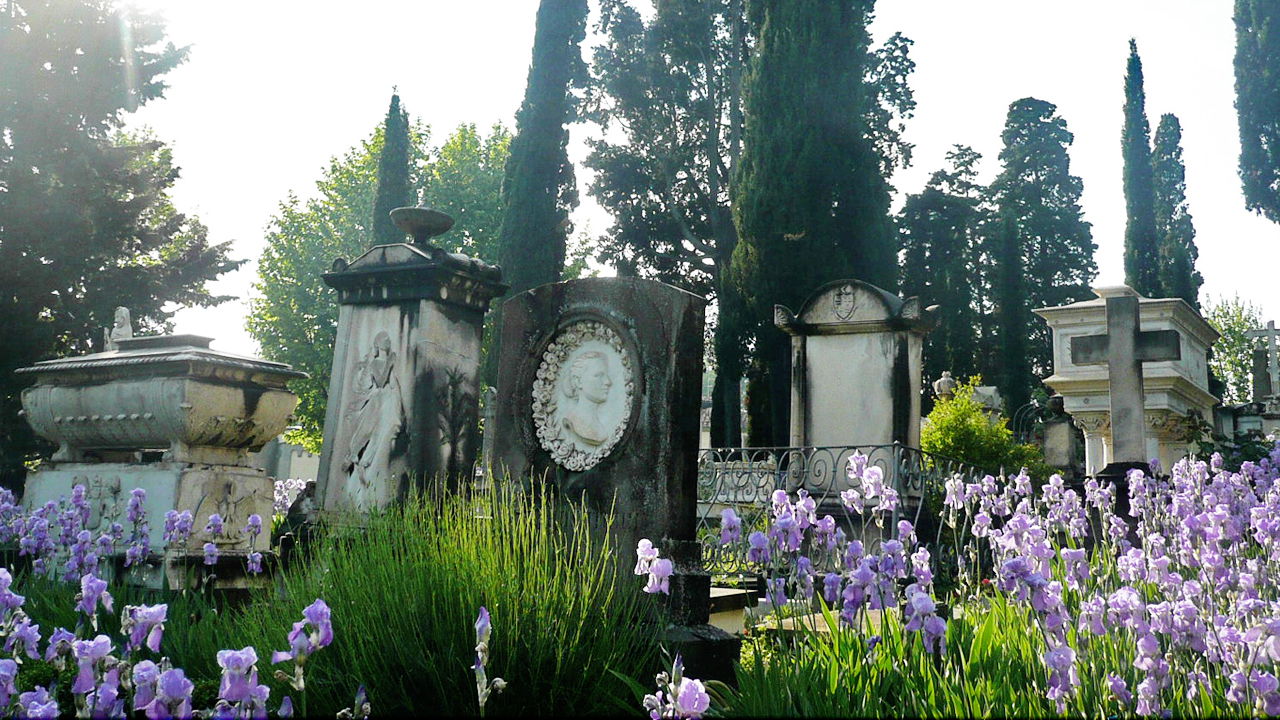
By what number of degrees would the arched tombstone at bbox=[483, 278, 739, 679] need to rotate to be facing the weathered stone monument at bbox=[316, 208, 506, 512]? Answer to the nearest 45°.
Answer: approximately 90° to its right

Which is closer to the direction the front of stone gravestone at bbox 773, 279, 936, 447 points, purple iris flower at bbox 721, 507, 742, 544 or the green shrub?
the purple iris flower

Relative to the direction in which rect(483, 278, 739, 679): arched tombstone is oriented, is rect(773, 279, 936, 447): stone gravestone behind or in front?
behind

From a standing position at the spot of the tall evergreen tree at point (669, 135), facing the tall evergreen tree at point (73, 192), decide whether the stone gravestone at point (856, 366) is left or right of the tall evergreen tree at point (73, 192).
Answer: left

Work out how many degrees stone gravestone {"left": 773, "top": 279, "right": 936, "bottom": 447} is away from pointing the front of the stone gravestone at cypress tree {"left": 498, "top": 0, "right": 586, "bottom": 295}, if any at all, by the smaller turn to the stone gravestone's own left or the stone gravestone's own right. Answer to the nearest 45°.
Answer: approximately 135° to the stone gravestone's own right

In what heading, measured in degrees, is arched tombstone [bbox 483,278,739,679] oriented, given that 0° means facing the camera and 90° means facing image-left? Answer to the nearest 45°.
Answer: approximately 45°

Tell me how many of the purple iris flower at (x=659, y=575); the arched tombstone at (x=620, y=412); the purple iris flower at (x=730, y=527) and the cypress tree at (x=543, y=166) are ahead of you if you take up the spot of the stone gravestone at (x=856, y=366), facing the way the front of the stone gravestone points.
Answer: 3

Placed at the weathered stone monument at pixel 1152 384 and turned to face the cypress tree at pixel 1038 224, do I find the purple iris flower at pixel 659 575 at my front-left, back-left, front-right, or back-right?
back-left

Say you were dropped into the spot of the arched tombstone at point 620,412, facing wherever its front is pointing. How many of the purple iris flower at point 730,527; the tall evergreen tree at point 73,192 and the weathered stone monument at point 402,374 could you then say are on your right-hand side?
2

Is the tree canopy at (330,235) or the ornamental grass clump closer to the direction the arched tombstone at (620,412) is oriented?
the ornamental grass clump

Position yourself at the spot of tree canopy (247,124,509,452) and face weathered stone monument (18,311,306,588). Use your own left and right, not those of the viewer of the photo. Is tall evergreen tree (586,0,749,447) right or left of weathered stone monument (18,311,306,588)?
left

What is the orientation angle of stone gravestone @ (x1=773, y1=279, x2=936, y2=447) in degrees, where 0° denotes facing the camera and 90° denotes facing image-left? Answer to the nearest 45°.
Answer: approximately 0°
